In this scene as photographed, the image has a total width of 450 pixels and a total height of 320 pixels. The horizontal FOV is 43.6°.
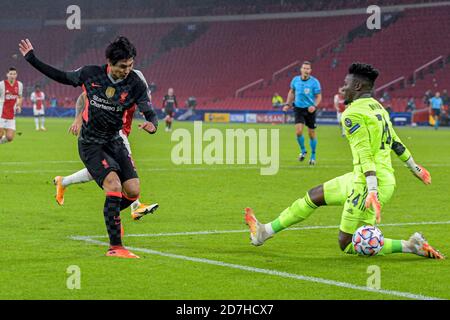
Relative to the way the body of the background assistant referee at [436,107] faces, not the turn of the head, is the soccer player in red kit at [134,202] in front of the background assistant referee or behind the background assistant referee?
in front

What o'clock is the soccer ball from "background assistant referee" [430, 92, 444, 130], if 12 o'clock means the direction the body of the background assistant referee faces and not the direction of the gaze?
The soccer ball is roughly at 12 o'clock from the background assistant referee.

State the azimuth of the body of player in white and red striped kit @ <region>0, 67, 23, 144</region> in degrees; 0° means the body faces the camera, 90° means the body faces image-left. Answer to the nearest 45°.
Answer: approximately 0°

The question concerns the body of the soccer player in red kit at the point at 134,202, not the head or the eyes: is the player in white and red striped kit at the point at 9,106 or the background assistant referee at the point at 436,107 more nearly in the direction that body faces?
the background assistant referee

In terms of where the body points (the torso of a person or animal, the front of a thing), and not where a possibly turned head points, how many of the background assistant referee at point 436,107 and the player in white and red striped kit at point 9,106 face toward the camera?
2

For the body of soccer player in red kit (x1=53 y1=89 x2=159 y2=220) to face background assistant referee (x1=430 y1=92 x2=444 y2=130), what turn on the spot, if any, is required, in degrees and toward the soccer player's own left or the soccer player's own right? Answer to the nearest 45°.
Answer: approximately 45° to the soccer player's own left

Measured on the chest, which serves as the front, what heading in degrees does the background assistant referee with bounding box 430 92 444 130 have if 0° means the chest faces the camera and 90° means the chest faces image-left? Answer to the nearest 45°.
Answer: approximately 0°

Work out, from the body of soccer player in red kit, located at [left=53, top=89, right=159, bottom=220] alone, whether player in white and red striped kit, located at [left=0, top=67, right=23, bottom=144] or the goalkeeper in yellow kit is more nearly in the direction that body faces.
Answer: the goalkeeper in yellow kit
